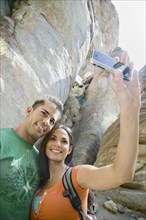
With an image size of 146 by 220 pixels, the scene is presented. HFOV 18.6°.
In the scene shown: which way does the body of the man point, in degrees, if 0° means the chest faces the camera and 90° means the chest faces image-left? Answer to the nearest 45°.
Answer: approximately 315°

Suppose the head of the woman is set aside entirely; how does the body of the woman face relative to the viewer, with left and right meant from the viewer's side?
facing the viewer and to the left of the viewer

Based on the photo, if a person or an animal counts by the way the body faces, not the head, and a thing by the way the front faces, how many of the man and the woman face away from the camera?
0
